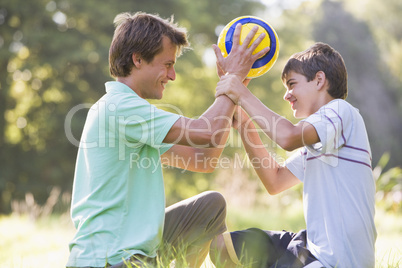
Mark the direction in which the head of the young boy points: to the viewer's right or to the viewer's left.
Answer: to the viewer's left

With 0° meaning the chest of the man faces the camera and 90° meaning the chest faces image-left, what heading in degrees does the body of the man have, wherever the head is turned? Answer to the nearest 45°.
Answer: approximately 270°

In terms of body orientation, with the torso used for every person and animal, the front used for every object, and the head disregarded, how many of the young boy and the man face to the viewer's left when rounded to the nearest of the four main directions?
1

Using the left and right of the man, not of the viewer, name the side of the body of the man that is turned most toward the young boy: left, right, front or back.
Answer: front

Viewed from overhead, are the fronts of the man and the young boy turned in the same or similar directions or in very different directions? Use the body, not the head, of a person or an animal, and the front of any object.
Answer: very different directions

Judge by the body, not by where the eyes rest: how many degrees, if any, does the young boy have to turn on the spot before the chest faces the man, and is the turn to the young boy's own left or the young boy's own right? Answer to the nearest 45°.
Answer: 0° — they already face them

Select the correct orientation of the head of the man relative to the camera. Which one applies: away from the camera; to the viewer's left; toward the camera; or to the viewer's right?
to the viewer's right

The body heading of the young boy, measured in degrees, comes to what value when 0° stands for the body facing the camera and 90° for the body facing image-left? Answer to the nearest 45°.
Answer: approximately 90°
